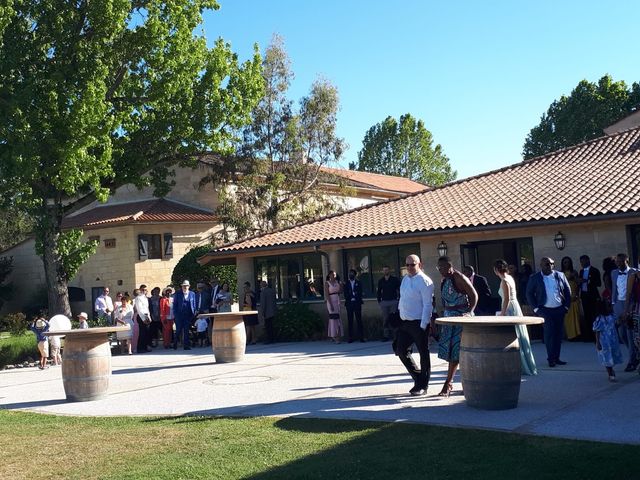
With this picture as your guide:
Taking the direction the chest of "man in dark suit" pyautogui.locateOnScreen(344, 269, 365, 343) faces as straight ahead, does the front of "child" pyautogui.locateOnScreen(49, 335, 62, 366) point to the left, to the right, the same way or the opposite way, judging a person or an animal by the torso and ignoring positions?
the opposite way

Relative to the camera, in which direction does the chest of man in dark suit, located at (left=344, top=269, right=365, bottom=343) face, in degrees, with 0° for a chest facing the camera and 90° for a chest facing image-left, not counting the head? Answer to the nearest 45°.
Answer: approximately 0°

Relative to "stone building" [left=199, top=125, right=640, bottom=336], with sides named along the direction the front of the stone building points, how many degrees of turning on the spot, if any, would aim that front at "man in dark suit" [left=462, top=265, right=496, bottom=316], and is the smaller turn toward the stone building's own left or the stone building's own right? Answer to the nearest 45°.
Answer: approximately 45° to the stone building's own left

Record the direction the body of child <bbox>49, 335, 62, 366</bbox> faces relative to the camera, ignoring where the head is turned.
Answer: away from the camera

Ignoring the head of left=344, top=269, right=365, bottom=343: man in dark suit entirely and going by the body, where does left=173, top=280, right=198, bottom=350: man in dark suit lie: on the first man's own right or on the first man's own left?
on the first man's own right

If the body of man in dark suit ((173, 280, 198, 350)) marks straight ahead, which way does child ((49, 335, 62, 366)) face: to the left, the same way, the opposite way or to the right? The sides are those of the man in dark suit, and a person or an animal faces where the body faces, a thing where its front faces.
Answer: the opposite way

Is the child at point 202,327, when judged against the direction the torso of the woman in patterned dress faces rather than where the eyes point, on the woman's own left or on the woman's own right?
on the woman's own right

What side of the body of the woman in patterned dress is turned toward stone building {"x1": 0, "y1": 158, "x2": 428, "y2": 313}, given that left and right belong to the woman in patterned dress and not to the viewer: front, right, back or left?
right

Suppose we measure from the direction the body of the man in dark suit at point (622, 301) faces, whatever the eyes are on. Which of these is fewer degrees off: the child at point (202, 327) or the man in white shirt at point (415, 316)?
the man in white shirt
